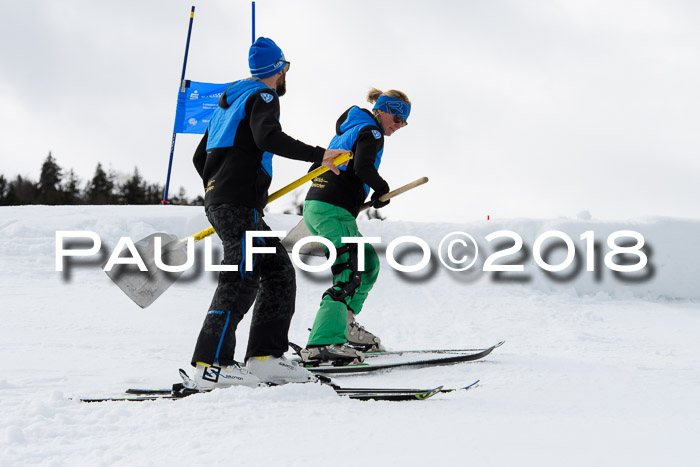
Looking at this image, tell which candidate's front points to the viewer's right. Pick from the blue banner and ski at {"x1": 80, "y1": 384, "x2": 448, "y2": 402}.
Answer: the ski

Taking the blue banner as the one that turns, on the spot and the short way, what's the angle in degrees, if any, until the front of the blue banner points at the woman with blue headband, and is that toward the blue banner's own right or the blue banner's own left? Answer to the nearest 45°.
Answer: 0° — it already faces them

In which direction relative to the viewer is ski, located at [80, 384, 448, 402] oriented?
to the viewer's right

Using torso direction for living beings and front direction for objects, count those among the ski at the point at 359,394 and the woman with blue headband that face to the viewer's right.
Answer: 2

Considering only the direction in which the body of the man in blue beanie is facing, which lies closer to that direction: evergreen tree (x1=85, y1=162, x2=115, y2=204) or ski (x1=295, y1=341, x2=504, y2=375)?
the ski

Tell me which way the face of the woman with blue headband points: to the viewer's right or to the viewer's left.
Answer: to the viewer's right

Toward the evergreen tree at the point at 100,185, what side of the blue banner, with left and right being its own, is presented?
back

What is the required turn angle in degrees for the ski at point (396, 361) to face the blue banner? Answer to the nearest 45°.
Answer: approximately 135° to its left

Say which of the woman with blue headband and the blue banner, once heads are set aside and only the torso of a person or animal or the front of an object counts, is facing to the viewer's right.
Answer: the woman with blue headband

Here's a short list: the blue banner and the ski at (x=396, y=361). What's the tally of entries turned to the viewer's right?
1

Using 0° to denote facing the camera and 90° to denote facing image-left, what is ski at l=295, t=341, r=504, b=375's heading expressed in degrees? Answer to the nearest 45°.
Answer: approximately 270°

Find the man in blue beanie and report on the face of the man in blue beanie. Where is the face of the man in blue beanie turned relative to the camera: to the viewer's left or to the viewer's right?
to the viewer's right

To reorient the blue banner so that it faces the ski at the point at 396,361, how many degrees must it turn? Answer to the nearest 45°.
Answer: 0° — it already faces it

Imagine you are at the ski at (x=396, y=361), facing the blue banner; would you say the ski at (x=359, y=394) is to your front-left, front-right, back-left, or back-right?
back-left

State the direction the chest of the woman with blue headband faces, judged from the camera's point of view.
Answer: to the viewer's right

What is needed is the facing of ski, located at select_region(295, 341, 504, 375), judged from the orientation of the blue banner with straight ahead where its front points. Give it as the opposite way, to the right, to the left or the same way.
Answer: to the left

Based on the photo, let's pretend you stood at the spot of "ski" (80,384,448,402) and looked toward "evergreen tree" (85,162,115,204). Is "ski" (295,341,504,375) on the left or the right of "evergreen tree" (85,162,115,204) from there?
right

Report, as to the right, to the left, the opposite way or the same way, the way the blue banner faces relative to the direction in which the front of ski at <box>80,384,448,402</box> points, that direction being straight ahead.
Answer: to the right
